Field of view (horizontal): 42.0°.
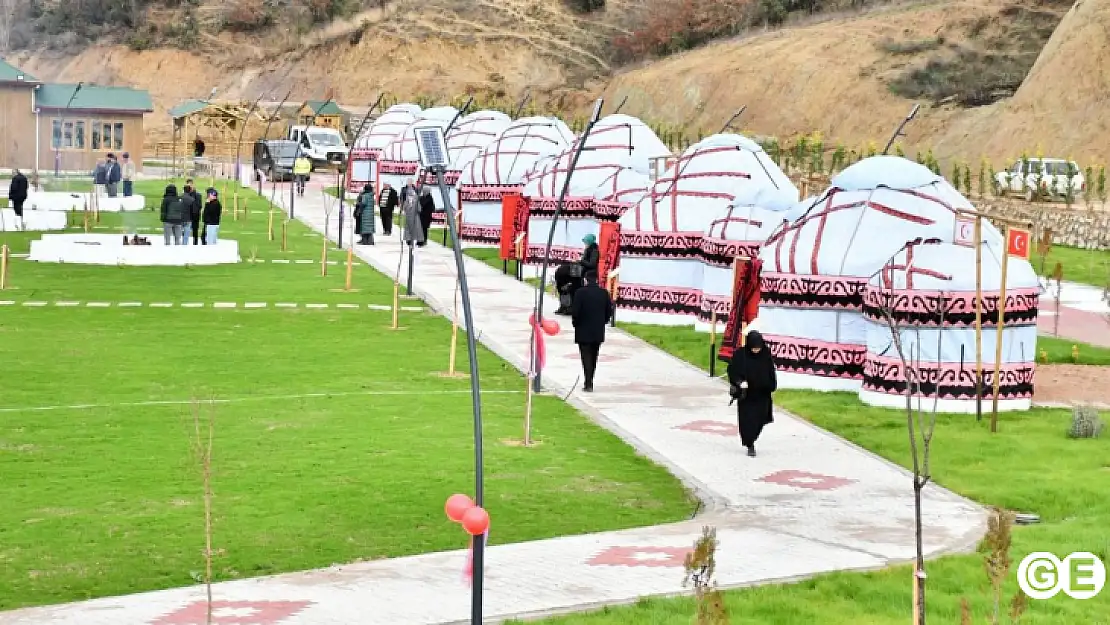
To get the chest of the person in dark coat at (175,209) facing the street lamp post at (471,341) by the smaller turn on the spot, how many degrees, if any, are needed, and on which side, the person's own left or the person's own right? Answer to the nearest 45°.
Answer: approximately 180°

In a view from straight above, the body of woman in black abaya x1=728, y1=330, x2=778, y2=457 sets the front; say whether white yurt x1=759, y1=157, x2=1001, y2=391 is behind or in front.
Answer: behind

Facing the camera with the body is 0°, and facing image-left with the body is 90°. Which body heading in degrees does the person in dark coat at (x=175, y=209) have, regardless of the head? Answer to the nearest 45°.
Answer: approximately 180°

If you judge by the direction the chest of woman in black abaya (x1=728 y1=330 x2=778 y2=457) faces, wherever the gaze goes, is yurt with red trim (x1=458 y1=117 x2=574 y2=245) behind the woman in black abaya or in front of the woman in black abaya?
behind

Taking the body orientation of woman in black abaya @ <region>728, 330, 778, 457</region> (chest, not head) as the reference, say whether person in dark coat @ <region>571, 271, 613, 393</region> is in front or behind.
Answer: behind

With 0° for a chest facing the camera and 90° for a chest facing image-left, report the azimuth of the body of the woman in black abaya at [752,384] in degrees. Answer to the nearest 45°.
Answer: approximately 0°

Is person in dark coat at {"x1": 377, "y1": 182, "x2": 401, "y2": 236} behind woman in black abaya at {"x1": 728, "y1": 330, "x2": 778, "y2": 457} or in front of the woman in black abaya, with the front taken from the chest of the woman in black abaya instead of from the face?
behind

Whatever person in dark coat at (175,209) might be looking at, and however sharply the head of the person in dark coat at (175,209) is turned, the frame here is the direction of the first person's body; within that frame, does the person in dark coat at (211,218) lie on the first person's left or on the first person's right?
on the first person's right

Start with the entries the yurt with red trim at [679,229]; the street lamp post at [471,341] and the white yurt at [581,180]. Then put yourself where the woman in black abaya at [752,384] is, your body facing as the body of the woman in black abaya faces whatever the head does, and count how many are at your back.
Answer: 2

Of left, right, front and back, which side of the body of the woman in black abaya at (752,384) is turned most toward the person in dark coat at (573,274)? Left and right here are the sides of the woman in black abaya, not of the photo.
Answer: back
